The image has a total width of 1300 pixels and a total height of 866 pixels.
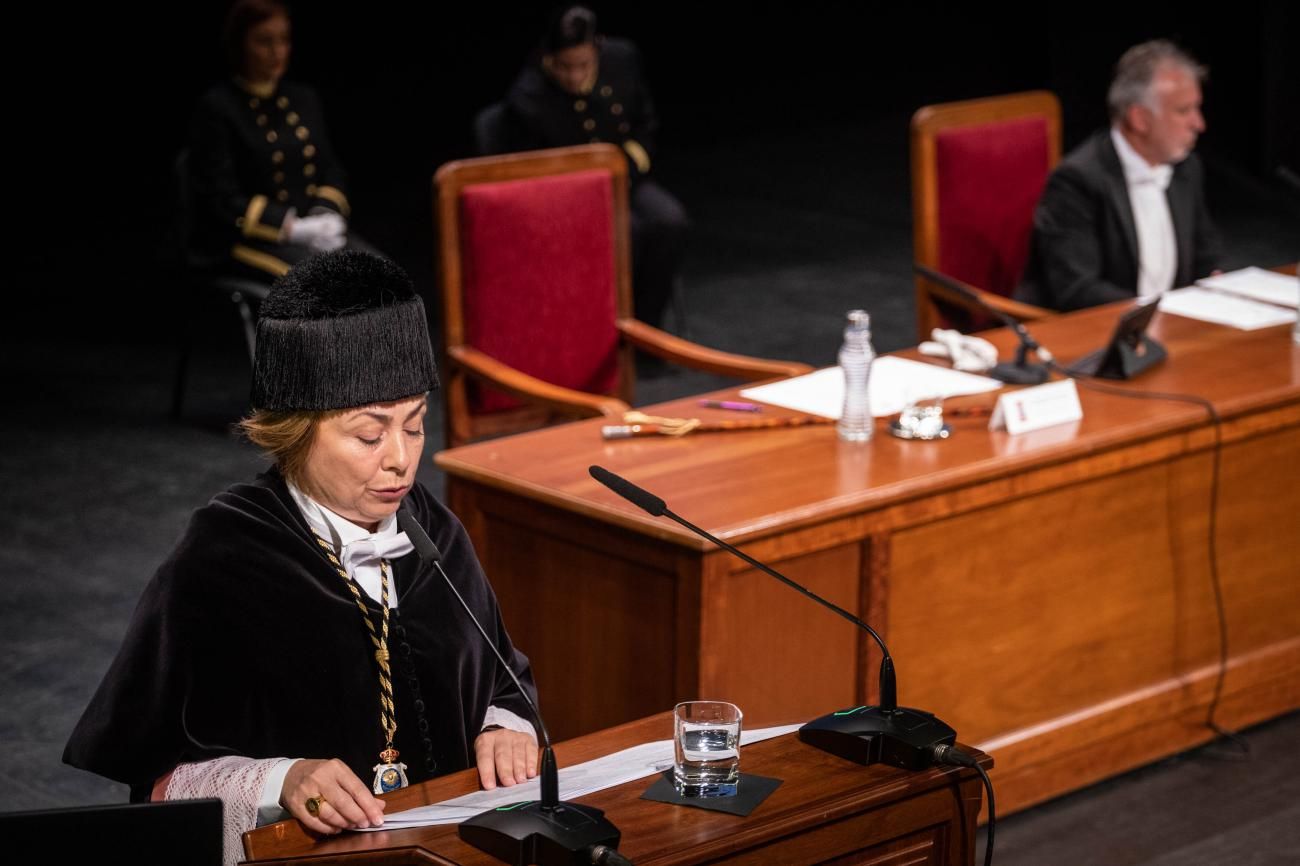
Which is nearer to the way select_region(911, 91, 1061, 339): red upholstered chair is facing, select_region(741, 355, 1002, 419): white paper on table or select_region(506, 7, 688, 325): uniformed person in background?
the white paper on table

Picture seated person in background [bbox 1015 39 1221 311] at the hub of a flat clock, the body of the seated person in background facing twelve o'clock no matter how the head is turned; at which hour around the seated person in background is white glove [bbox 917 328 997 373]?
The white glove is roughly at 2 o'clock from the seated person in background.

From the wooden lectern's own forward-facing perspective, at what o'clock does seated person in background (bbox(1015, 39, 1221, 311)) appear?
The seated person in background is roughly at 8 o'clock from the wooden lectern.

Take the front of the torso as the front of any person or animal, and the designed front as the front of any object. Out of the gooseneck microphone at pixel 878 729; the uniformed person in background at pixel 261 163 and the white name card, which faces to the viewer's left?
the gooseneck microphone

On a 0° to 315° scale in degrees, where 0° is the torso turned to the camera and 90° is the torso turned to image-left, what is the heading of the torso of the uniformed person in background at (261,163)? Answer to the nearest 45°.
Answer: approximately 315°

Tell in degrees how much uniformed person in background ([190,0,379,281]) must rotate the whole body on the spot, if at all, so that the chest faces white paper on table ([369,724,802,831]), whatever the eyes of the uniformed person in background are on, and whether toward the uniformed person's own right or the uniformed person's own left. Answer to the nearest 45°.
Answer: approximately 45° to the uniformed person's own right

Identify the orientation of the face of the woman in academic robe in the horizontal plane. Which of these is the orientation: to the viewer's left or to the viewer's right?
to the viewer's right

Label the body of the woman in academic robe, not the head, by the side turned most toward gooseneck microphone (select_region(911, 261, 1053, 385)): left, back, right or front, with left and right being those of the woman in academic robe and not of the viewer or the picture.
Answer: left

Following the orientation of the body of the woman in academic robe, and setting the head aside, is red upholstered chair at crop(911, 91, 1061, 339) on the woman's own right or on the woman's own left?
on the woman's own left

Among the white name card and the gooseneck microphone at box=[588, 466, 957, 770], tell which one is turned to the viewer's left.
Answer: the gooseneck microphone

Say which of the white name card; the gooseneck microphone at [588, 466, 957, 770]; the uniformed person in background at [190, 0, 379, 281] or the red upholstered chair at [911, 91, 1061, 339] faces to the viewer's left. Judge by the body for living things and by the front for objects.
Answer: the gooseneck microphone
